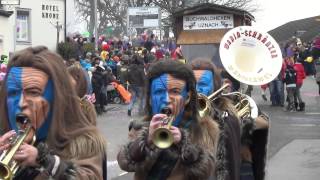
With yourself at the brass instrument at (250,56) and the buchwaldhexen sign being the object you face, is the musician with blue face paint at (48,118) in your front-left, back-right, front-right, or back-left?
back-left

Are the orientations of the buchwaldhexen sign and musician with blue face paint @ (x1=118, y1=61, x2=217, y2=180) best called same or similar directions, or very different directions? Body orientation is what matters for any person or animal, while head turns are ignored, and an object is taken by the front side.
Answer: same or similar directions

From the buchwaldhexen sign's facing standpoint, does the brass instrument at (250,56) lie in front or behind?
in front

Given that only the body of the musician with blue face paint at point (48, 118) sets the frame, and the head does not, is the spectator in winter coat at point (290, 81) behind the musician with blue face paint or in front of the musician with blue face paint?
behind

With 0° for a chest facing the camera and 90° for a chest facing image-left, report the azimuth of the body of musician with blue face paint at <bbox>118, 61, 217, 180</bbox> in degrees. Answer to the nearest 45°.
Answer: approximately 0°

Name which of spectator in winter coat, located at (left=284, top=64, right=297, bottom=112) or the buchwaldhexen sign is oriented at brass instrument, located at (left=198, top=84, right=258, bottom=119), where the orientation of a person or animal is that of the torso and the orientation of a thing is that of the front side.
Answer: the buchwaldhexen sign

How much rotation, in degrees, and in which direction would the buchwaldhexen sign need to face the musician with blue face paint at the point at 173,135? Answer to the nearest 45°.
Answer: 0° — it already faces them

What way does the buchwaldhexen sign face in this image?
toward the camera

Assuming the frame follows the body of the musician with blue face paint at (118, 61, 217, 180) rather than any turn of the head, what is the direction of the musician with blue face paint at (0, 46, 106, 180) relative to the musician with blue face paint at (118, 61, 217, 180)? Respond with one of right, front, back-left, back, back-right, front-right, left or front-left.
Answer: front-right

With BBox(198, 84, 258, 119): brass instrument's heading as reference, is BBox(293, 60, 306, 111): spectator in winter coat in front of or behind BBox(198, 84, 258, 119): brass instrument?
behind

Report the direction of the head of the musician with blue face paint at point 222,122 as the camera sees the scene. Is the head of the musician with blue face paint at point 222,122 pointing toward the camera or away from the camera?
toward the camera
